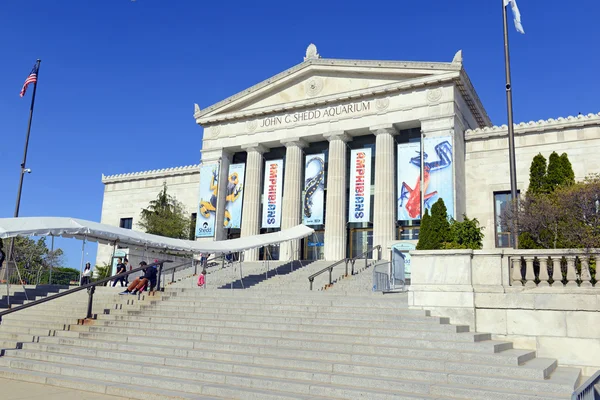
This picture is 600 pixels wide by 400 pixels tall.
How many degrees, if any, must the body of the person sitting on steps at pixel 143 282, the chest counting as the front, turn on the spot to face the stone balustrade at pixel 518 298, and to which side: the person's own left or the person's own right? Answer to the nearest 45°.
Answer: approximately 90° to the person's own left

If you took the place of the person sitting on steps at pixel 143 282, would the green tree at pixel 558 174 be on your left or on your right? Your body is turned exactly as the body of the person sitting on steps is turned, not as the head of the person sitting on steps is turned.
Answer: on your left

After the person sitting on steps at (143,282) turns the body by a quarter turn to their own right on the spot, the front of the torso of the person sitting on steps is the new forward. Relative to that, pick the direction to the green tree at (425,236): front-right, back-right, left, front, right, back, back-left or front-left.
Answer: back-right

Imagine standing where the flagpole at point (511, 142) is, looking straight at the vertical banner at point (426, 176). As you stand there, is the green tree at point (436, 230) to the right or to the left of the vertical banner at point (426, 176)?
left

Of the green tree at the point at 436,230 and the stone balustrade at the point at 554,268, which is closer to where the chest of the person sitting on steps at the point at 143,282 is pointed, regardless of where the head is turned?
the stone balustrade

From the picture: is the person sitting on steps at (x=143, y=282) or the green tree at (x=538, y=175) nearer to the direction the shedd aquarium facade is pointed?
the person sitting on steps

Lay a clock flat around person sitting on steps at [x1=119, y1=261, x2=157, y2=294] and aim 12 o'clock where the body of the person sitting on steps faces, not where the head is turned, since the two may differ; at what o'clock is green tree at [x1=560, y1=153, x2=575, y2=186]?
The green tree is roughly at 6 o'clock from the person sitting on steps.

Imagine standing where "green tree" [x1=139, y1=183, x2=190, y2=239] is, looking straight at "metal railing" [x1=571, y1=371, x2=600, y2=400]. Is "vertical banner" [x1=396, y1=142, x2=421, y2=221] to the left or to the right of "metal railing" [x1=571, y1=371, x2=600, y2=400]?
left

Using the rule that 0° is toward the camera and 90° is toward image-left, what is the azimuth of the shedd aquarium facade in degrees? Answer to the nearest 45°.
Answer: approximately 45°

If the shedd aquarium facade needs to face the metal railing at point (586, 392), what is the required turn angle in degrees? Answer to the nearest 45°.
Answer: approximately 45° to its left

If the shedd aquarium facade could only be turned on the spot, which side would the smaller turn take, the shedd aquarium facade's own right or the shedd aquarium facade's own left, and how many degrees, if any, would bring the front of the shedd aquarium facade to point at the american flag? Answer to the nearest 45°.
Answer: approximately 45° to the shedd aquarium facade's own right
